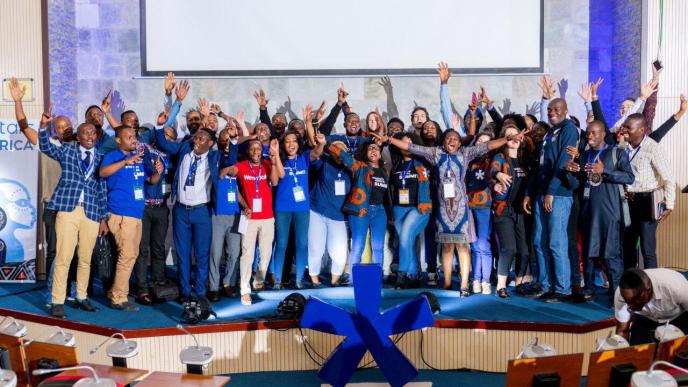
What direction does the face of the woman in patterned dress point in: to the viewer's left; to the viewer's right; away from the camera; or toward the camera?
toward the camera

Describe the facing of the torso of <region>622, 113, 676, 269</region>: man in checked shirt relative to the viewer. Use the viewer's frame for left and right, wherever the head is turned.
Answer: facing the viewer and to the left of the viewer

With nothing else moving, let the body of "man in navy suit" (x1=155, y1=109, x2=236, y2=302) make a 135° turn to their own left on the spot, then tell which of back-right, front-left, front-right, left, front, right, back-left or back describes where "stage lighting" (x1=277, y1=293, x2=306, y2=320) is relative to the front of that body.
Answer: right

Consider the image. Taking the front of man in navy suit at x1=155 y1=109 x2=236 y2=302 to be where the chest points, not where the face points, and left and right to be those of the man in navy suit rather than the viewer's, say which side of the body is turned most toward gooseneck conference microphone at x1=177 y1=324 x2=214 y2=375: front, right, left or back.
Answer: front

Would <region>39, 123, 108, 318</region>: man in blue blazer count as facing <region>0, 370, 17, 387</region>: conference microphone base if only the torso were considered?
yes

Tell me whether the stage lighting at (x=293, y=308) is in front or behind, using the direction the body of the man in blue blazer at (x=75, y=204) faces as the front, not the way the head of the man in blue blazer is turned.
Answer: in front

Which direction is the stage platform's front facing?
toward the camera

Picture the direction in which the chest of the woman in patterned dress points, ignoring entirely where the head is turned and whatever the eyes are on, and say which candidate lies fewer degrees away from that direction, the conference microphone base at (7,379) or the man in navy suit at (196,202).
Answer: the conference microphone base

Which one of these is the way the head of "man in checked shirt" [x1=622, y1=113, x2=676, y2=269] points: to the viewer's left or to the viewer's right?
to the viewer's left

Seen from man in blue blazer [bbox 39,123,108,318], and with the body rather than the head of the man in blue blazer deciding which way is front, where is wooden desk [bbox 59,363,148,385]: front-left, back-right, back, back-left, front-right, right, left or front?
front-right

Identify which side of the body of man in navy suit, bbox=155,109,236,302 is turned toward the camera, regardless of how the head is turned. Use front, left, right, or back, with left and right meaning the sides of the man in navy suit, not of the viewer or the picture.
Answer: front

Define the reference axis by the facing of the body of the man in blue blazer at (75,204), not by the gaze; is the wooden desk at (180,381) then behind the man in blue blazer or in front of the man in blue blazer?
in front

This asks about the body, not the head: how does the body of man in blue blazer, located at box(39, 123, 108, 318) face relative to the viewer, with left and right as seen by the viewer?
facing the viewer and to the right of the viewer
